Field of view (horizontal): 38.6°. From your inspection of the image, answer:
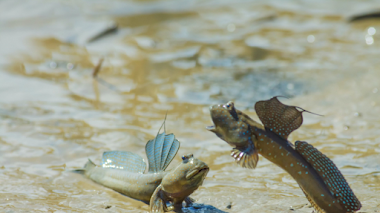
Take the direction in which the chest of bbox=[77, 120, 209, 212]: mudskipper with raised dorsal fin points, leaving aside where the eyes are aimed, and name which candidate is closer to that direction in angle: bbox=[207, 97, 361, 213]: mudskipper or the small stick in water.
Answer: the mudskipper

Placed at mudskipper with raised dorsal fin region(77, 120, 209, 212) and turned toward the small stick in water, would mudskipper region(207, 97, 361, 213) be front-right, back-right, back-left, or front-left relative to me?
back-right

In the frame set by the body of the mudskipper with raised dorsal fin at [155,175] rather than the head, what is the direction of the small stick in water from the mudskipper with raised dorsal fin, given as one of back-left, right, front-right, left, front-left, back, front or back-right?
back-left

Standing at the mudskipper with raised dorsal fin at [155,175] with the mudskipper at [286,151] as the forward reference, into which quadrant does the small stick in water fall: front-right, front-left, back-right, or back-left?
back-left

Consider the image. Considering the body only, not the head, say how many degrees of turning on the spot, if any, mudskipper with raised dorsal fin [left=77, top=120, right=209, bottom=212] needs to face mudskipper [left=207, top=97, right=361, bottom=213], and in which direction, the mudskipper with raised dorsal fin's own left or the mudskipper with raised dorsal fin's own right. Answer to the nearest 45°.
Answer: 0° — it already faces it

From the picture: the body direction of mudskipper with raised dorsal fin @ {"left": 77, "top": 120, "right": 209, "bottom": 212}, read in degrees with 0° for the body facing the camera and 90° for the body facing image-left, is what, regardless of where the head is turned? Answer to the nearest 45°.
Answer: approximately 315°
